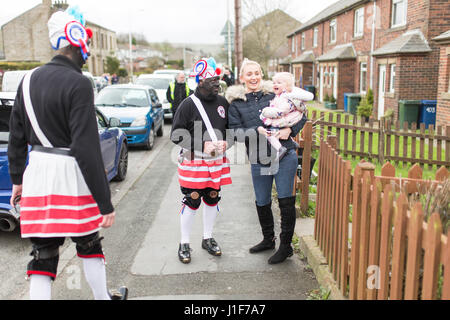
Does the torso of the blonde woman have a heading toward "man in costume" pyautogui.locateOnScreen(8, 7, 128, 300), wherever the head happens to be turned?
yes

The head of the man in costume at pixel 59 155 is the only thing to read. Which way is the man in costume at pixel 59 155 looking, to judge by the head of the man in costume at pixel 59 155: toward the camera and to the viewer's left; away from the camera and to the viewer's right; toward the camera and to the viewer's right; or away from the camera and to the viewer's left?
away from the camera and to the viewer's right

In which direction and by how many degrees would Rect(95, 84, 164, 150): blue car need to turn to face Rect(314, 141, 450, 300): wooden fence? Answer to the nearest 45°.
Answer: approximately 45° to its left

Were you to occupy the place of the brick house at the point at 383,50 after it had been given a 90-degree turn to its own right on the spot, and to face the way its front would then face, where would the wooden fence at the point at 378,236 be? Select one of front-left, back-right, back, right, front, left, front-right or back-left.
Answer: back-left

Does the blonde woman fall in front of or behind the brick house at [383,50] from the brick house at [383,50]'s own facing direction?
in front

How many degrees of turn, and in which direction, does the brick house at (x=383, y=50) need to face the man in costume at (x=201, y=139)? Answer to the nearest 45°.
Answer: approximately 45° to its left
